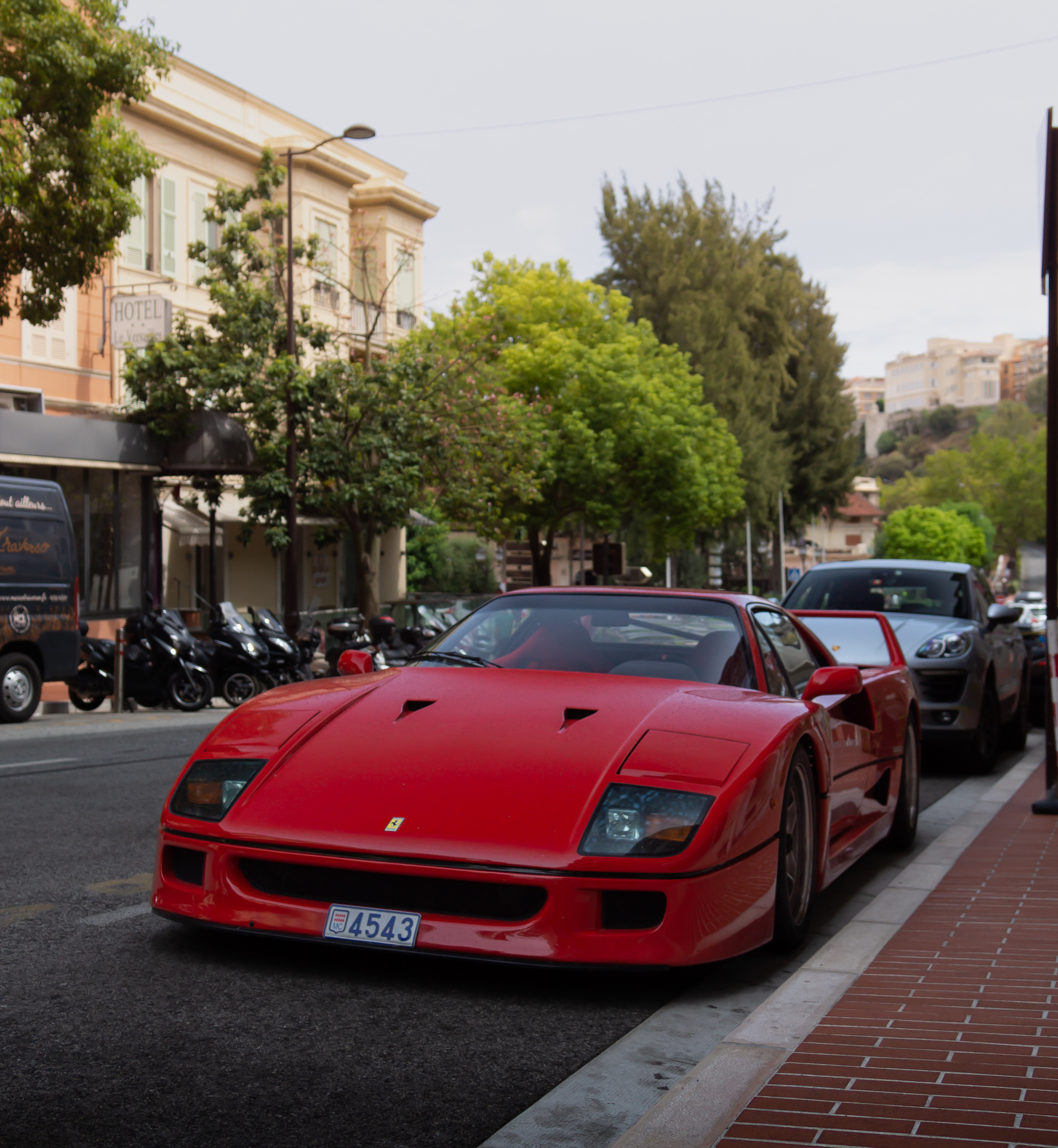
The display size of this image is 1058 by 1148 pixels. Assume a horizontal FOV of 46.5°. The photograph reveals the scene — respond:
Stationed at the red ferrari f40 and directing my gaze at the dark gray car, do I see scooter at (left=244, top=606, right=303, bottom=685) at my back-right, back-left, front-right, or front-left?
front-left

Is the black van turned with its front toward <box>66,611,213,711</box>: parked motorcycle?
no

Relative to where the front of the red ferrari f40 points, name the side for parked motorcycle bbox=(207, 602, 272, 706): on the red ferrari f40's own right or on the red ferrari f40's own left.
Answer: on the red ferrari f40's own right

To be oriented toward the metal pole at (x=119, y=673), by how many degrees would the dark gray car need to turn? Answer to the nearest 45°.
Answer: approximately 45° to its right

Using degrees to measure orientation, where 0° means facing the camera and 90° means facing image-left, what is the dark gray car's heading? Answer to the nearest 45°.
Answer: approximately 45°

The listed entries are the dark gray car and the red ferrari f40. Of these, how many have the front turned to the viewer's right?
0

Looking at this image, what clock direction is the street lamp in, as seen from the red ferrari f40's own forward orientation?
The street lamp is roughly at 4 o'clock from the red ferrari f40.

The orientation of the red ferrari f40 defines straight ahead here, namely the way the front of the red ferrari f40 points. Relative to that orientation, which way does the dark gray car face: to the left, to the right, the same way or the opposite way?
the same way

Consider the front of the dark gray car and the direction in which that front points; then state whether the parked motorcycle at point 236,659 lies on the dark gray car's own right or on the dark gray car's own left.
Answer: on the dark gray car's own right

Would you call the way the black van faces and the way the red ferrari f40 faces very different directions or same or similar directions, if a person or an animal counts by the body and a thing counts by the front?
same or similar directions

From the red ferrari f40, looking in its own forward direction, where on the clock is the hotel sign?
The hotel sign is roughly at 4 o'clock from the red ferrari f40.

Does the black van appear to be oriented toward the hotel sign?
no

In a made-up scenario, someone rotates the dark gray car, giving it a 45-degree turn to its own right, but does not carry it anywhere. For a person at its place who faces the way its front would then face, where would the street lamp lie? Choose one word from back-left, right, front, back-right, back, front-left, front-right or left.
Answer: front-right
